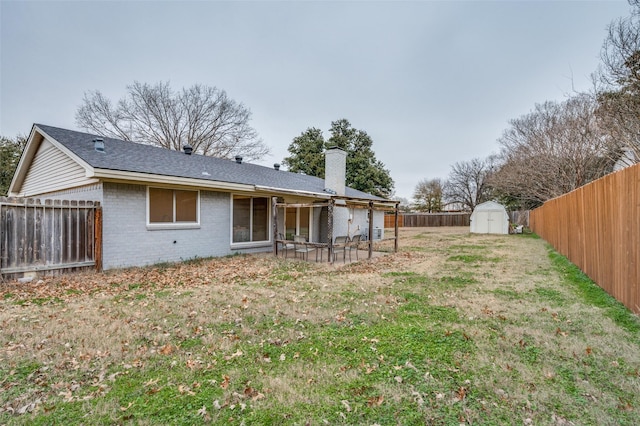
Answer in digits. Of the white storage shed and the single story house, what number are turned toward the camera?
1

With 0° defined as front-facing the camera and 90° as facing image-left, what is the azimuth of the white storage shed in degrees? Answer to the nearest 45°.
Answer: approximately 0°

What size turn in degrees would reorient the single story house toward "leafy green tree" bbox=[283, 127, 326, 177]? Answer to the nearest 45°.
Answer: approximately 90° to its right

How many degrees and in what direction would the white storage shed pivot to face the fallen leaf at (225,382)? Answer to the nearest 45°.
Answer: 0° — it already faces it

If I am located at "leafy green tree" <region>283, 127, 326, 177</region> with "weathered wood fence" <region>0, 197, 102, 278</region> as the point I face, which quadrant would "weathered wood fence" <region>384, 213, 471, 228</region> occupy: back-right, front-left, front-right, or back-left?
back-left

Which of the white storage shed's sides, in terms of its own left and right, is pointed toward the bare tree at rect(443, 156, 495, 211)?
back

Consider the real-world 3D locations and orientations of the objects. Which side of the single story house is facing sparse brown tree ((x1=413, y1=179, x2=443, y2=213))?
right

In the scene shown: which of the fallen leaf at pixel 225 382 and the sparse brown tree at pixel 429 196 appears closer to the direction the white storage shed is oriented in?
the fallen leaf

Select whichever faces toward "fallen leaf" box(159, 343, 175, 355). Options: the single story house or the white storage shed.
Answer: the white storage shed

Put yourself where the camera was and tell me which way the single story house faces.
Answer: facing away from the viewer and to the left of the viewer
